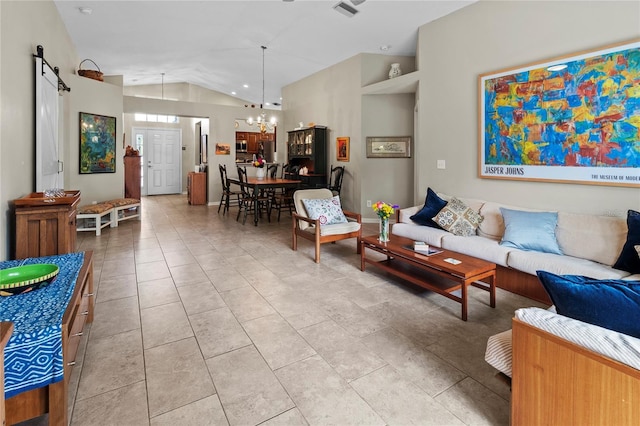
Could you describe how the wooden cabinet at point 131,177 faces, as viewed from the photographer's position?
facing to the right of the viewer

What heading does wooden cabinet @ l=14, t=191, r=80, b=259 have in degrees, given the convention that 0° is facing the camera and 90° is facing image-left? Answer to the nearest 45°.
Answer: approximately 270°

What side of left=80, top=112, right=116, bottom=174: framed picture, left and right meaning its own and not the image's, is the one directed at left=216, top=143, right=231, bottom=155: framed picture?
left

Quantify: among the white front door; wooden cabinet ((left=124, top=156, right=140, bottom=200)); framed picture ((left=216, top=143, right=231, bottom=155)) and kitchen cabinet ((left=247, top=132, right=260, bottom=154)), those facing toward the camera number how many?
3

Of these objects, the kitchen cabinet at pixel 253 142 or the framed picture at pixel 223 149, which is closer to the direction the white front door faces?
the framed picture

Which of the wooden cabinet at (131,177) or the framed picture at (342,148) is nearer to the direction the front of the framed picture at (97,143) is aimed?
the framed picture

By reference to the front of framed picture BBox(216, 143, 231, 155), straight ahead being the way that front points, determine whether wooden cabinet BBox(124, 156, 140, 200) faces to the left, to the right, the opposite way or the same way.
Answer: to the left

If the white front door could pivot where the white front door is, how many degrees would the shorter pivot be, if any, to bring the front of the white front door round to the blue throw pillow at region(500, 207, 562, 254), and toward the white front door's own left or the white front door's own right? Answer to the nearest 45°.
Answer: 0° — it already faces it
